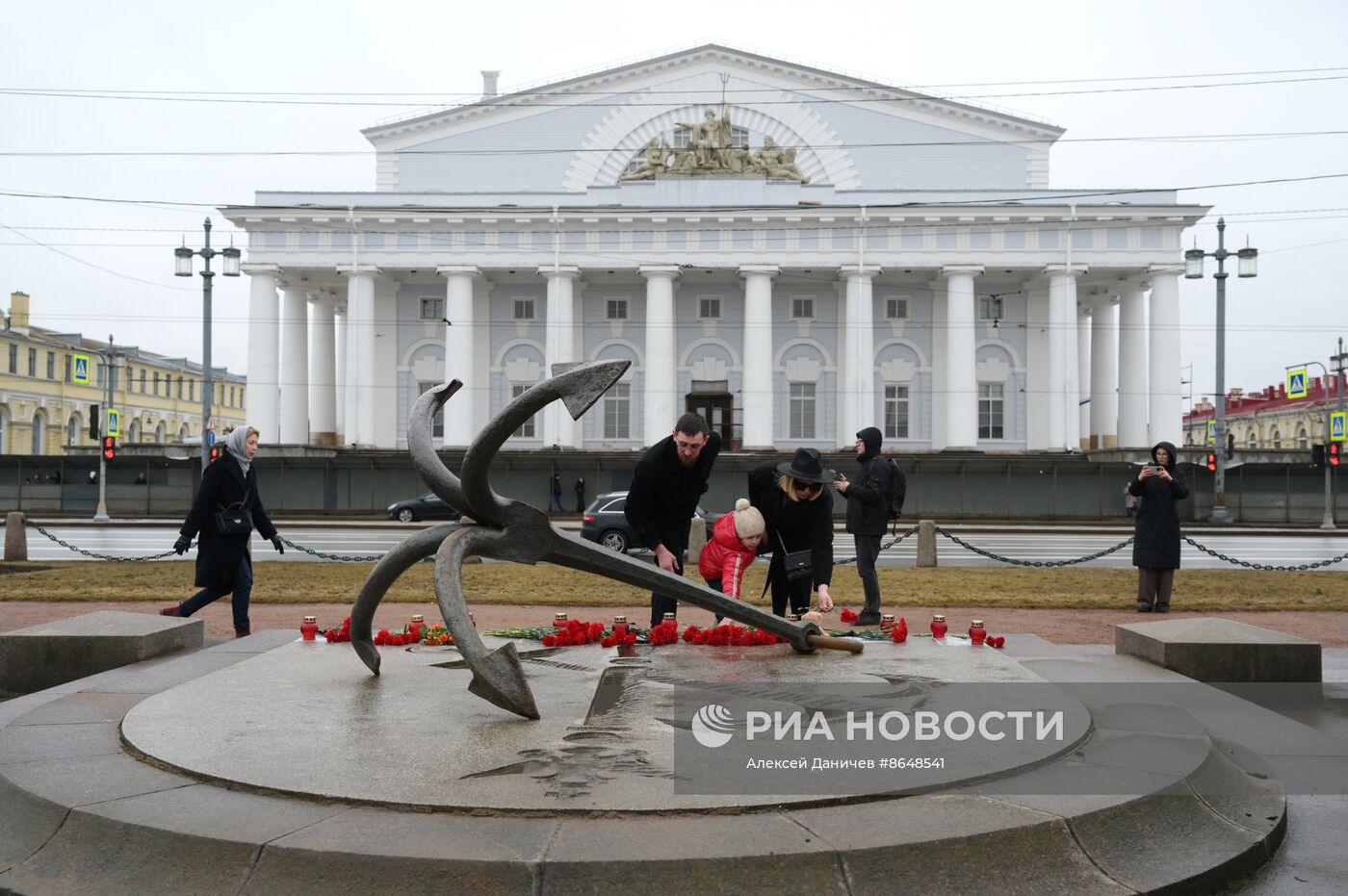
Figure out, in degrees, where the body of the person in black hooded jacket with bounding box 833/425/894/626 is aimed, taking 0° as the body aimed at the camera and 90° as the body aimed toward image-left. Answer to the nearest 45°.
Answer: approximately 90°

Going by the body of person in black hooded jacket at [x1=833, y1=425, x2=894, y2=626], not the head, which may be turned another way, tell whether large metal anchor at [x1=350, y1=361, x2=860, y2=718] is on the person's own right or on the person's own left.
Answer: on the person's own left

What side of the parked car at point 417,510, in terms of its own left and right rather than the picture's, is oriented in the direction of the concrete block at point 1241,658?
left

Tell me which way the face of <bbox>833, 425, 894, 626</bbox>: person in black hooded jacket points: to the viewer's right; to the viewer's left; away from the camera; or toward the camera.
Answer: to the viewer's left

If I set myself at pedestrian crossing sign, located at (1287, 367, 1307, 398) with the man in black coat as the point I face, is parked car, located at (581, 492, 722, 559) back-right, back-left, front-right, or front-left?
front-right

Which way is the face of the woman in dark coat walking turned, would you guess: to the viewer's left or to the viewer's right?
to the viewer's right

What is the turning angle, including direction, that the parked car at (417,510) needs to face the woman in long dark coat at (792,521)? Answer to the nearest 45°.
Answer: approximately 90° to its left

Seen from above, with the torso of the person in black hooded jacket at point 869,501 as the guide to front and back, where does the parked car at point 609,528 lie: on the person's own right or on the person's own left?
on the person's own right

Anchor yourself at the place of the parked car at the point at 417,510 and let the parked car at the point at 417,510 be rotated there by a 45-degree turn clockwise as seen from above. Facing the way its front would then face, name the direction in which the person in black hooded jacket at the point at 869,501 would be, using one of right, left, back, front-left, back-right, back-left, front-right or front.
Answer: back-left

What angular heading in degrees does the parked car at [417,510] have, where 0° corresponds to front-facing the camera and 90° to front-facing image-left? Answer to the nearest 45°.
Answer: approximately 90°

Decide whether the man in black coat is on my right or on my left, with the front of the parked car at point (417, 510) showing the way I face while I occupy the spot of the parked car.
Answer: on my left

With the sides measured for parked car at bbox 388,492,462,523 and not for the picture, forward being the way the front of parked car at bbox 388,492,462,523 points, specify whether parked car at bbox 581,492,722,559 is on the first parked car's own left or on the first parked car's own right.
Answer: on the first parked car's own left
